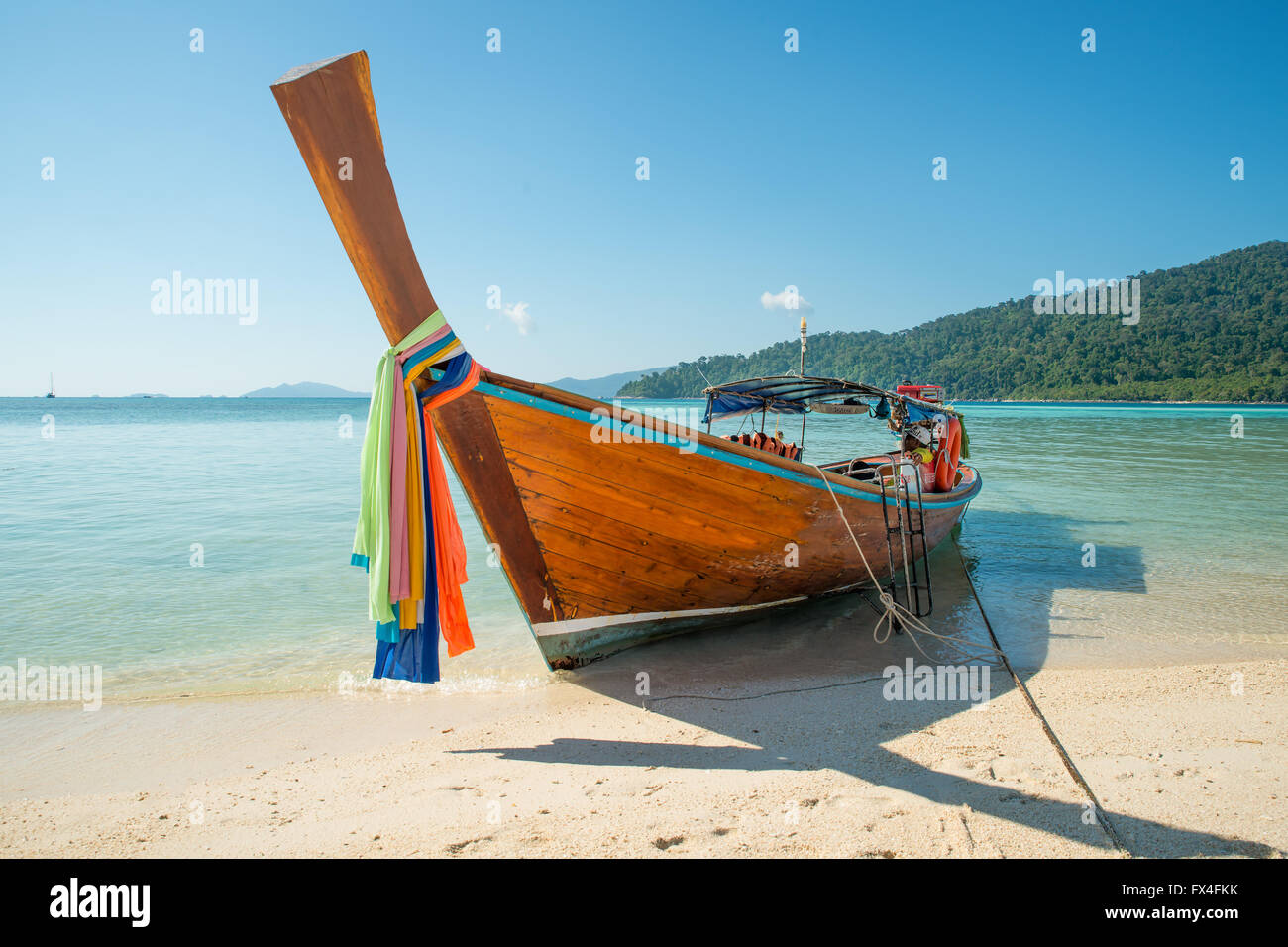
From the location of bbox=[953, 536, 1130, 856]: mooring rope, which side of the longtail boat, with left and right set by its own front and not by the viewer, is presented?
left

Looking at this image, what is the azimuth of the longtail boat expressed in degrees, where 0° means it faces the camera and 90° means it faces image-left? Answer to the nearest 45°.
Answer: approximately 45°
